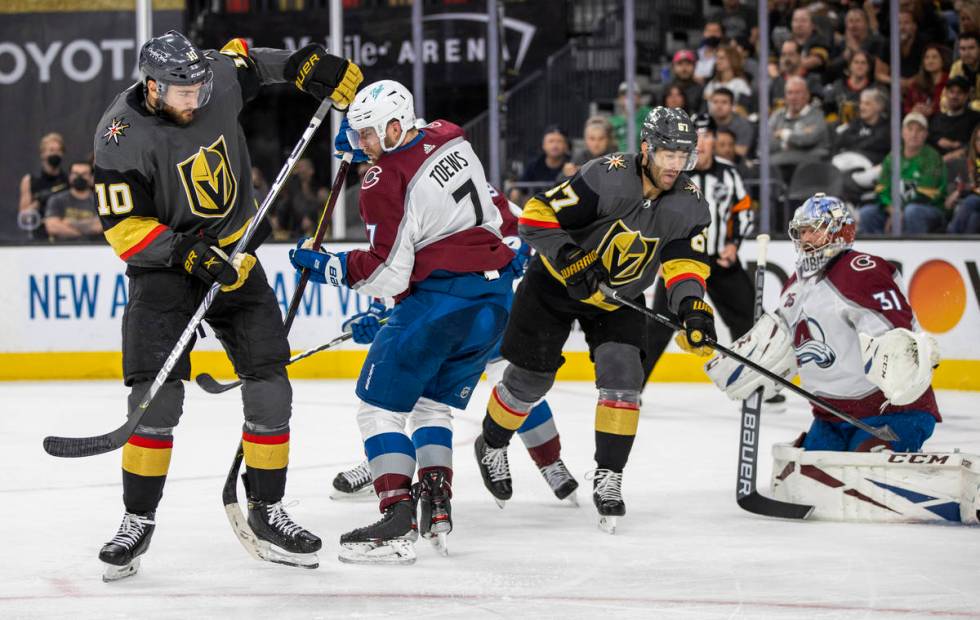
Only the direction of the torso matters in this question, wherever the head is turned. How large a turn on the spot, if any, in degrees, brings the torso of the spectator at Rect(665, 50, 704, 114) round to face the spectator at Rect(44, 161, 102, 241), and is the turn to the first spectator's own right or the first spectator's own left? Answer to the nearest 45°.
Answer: approximately 90° to the first spectator's own right

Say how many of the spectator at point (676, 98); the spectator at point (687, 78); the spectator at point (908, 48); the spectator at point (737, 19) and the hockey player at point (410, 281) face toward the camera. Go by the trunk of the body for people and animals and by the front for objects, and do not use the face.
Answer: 4

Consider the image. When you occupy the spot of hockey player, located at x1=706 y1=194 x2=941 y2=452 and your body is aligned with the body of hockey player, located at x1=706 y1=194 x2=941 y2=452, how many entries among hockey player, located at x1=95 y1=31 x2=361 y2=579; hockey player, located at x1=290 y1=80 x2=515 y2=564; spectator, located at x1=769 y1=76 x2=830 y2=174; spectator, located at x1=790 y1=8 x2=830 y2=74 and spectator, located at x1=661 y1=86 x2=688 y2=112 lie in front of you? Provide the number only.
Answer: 2

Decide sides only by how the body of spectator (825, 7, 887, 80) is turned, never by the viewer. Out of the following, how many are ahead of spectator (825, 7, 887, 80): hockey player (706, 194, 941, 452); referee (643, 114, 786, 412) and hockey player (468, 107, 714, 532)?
3

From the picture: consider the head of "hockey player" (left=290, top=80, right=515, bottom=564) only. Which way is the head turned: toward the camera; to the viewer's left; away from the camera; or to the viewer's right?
to the viewer's left

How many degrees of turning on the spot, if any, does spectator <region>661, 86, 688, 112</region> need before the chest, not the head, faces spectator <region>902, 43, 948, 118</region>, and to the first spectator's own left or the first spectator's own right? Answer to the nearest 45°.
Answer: approximately 90° to the first spectator's own left

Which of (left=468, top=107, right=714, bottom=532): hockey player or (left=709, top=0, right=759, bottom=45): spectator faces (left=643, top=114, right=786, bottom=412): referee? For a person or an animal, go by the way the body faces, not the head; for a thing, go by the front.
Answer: the spectator
